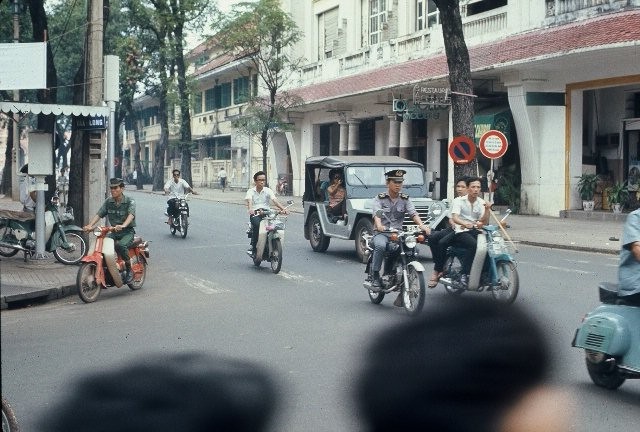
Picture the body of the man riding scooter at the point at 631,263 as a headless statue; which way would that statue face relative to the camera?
to the viewer's right

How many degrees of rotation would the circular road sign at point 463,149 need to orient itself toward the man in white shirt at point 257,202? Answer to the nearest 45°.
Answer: approximately 45° to its right

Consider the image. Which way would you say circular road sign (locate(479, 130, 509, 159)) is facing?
toward the camera

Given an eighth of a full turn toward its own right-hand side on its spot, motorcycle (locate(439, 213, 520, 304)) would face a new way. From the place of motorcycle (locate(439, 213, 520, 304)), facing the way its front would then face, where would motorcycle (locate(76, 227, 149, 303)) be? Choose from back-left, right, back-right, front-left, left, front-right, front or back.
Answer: right

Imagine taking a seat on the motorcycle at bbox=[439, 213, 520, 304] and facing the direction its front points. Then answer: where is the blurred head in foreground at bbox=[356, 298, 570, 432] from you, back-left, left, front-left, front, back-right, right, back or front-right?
front-right

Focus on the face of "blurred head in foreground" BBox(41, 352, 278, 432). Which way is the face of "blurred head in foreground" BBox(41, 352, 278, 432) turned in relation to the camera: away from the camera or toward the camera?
away from the camera

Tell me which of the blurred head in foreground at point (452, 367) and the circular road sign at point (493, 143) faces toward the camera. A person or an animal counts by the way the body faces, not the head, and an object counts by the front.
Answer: the circular road sign

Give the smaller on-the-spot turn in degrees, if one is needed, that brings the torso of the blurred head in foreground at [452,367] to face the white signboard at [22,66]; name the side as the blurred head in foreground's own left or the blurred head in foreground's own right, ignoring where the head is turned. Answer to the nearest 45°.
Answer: approximately 90° to the blurred head in foreground's own left

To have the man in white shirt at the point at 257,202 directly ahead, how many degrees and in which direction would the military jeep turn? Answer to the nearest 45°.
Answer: approximately 90° to its right

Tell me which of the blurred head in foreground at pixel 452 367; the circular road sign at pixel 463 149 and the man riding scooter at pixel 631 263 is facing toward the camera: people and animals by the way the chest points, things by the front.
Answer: the circular road sign

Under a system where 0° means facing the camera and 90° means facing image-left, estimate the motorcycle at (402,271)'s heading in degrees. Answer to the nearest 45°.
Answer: approximately 315°
